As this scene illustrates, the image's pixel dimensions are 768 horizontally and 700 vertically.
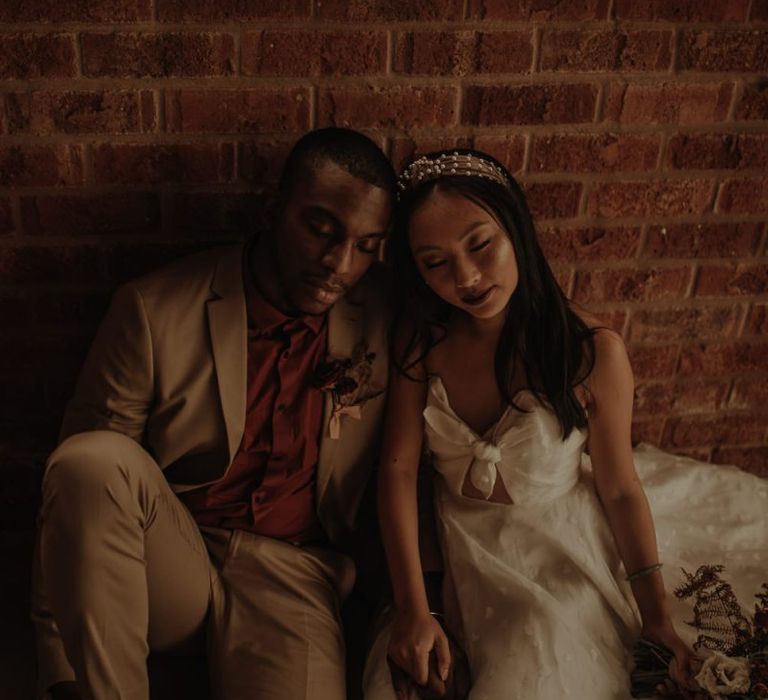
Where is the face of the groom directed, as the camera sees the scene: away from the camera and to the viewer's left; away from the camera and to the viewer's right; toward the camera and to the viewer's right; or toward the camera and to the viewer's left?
toward the camera and to the viewer's right

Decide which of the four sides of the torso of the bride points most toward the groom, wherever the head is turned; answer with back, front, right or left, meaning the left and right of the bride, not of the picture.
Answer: right

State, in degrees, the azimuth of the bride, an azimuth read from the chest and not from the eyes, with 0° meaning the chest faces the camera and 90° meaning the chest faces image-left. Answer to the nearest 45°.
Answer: approximately 0°

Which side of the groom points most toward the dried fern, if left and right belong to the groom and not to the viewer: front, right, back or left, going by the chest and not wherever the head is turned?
left

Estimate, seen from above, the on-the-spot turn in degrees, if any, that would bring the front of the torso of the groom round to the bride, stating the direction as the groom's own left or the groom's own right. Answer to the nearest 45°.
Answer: approximately 90° to the groom's own left

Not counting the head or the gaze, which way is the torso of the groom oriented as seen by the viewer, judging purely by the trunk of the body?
toward the camera

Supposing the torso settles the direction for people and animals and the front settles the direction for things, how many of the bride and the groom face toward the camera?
2
